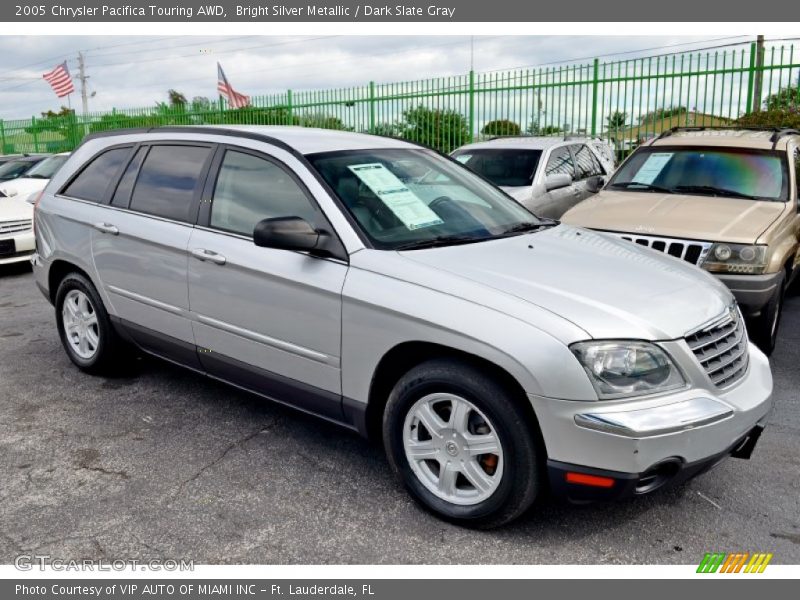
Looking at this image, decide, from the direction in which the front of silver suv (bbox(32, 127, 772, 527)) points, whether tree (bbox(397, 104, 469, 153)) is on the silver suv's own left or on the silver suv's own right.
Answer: on the silver suv's own left

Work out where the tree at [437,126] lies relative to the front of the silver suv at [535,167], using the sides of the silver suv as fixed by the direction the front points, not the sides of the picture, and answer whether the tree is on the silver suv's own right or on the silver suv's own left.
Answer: on the silver suv's own right

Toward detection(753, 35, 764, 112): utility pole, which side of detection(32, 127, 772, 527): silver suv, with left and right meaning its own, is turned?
left

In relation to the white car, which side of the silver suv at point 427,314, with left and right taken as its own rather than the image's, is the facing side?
back

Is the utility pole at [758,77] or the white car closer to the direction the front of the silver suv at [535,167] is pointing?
the white car

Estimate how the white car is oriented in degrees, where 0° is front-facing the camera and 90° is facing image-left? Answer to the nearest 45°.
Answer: approximately 45°

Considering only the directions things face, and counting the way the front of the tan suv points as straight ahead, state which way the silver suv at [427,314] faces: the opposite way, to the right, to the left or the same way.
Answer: to the left

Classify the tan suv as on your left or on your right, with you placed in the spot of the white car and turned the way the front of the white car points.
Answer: on your left

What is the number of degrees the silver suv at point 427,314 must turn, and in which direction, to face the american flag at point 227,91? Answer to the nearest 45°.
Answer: approximately 135° to its left

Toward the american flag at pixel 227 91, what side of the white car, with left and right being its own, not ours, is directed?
back
